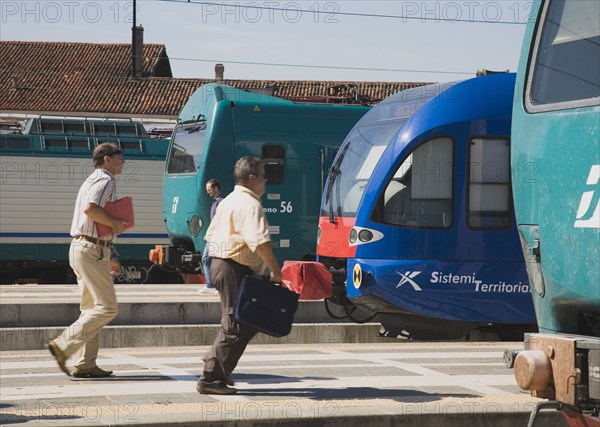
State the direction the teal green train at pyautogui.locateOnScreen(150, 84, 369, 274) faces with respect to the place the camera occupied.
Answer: facing the viewer and to the left of the viewer

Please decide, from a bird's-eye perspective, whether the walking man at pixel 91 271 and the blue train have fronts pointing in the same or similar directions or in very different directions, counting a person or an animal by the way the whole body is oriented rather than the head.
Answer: very different directions

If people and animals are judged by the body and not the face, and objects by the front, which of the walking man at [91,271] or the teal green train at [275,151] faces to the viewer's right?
the walking man

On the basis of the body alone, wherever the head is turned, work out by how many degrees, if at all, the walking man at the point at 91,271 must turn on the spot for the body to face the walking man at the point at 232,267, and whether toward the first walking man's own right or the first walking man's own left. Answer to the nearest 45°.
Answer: approximately 45° to the first walking man's own right

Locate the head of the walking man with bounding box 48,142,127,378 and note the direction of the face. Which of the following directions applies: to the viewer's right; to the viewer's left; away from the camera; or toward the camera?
to the viewer's right

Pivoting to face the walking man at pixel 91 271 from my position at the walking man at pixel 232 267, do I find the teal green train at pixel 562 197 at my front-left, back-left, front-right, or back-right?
back-left

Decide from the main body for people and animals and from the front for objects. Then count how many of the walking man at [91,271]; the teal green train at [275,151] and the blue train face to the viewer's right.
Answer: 1

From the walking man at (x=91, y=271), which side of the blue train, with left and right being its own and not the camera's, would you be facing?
front

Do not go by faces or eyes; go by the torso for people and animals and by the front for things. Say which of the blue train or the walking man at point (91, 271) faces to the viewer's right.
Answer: the walking man

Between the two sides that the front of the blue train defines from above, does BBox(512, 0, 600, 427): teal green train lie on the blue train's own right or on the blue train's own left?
on the blue train's own left

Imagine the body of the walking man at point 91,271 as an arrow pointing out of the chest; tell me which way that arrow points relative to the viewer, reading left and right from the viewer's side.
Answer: facing to the right of the viewer

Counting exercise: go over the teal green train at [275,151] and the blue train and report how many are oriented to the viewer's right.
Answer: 0

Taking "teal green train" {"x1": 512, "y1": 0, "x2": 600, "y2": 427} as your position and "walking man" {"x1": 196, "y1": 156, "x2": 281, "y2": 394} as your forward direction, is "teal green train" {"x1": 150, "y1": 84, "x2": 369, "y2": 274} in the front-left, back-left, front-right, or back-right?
front-right

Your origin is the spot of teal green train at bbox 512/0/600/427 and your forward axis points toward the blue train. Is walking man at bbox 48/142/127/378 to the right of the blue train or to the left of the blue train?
left
